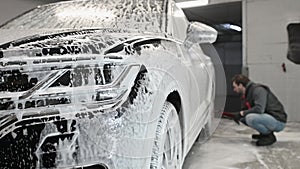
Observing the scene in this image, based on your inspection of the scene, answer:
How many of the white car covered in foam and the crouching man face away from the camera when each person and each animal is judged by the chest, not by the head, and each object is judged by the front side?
0

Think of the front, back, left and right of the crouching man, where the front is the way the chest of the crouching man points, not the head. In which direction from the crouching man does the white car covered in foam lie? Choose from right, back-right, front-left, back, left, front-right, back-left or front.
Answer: left

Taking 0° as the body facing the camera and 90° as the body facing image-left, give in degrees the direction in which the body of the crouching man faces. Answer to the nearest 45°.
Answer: approximately 90°

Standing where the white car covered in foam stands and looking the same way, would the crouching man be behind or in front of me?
behind
